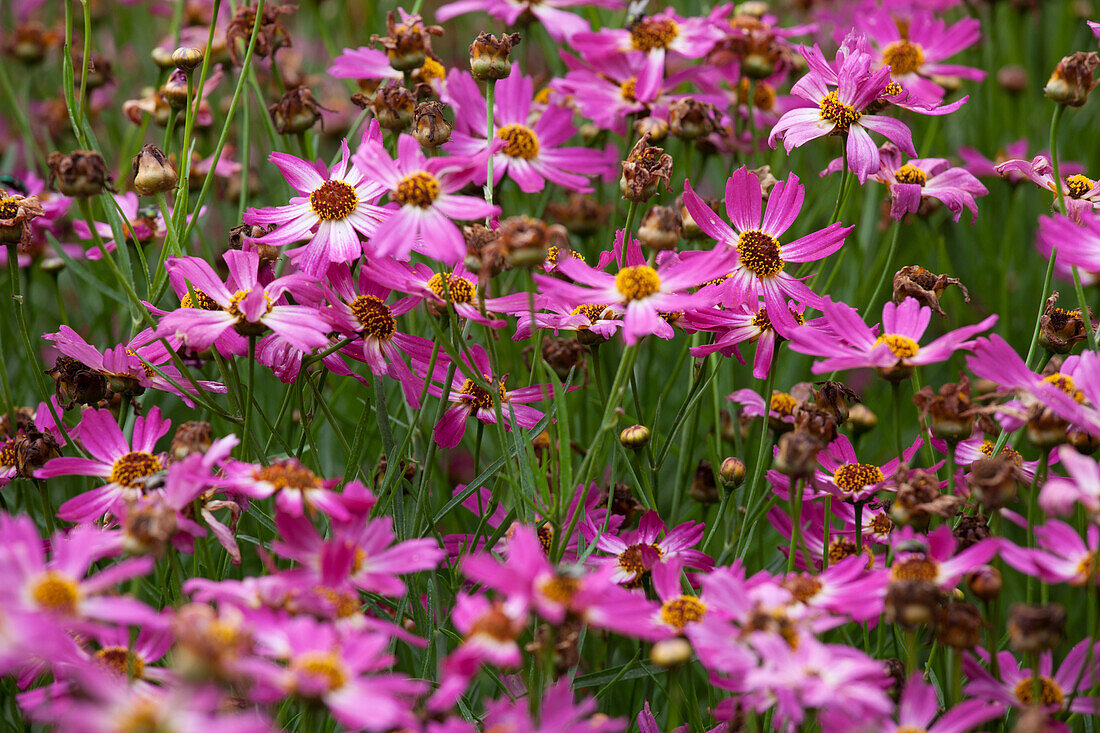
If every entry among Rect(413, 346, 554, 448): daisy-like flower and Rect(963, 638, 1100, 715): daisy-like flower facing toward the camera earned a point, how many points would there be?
2

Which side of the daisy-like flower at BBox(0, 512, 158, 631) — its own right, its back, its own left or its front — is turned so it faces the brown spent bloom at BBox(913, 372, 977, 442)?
left

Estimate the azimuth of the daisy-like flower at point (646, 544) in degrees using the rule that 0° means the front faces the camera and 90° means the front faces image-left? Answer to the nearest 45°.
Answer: approximately 0°

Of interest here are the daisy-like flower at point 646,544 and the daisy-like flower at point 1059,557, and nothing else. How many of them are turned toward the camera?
2
